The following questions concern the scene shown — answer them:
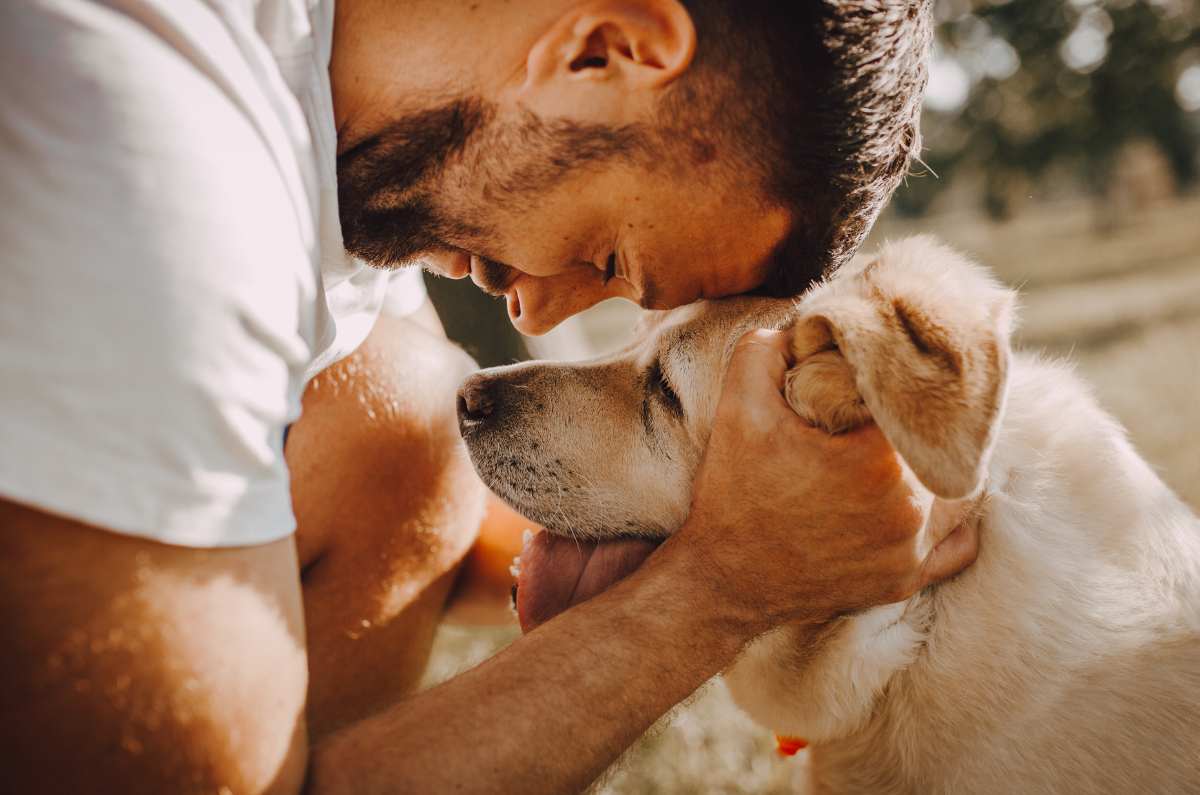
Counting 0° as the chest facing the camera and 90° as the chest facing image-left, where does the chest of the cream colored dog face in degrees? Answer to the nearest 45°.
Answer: approximately 90°

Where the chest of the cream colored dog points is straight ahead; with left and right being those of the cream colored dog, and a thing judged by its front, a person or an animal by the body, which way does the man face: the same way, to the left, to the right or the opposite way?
the opposite way

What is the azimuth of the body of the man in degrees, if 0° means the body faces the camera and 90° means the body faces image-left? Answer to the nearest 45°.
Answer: approximately 270°
